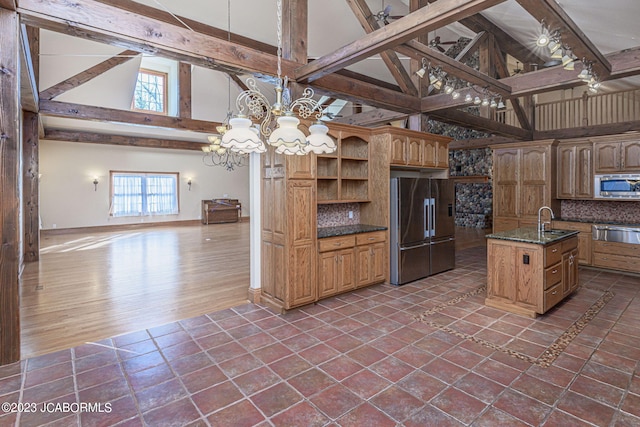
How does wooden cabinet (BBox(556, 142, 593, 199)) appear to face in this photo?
toward the camera

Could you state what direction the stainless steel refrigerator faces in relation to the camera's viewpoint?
facing the viewer and to the right of the viewer

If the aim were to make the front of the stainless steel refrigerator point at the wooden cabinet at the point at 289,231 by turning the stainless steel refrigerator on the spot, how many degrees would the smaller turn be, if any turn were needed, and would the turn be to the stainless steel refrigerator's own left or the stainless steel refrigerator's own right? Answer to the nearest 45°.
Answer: approximately 90° to the stainless steel refrigerator's own right

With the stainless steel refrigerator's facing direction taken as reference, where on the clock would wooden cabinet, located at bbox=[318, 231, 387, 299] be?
The wooden cabinet is roughly at 3 o'clock from the stainless steel refrigerator.

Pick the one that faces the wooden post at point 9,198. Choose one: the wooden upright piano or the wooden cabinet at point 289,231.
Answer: the wooden upright piano

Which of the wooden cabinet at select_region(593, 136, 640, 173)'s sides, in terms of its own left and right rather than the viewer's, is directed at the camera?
front

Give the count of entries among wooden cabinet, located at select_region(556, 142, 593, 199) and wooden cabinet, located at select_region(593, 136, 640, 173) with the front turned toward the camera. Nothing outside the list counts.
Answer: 2

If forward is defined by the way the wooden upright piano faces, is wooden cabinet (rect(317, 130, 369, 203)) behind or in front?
in front

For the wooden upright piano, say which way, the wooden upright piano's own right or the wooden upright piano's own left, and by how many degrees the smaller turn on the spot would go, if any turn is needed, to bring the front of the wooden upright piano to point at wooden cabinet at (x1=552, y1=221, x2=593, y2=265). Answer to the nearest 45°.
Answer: approximately 45° to the wooden upright piano's own left

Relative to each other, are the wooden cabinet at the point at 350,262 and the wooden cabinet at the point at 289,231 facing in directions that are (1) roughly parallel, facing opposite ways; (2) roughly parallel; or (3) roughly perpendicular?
roughly parallel

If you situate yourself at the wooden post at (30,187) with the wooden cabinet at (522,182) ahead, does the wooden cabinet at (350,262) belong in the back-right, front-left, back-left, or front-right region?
front-right

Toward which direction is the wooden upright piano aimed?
toward the camera

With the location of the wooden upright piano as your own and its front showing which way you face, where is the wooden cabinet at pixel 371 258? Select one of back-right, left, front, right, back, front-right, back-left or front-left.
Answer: front

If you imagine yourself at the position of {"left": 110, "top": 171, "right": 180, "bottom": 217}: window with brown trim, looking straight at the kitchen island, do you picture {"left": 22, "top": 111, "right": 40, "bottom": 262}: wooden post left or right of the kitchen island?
right

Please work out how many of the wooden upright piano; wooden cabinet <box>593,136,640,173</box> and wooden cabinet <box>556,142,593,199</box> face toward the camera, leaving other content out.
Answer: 3
